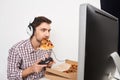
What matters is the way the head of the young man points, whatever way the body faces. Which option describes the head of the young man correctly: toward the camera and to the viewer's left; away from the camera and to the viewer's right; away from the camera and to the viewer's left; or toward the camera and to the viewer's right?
toward the camera and to the viewer's right

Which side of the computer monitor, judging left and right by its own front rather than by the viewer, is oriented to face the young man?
front

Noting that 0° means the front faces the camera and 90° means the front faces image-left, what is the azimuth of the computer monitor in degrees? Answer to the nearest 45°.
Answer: approximately 135°

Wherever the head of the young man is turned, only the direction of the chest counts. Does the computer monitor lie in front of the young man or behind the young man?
in front

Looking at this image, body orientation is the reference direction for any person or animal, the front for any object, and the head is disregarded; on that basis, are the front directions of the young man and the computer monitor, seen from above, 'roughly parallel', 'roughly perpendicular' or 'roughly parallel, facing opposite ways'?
roughly parallel, facing opposite ways

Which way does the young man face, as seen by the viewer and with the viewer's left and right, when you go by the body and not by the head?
facing the viewer and to the right of the viewer
